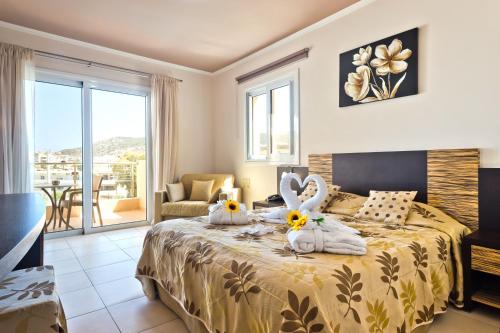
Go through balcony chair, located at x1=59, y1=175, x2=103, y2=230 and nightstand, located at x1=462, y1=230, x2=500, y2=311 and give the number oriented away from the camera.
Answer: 0

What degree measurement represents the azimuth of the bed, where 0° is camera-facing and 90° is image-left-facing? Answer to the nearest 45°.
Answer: approximately 45°

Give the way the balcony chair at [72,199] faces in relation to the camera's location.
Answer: facing to the left of the viewer

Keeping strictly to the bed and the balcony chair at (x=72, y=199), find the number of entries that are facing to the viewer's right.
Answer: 0

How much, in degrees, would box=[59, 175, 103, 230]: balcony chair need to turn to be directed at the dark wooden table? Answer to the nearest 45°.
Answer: approximately 90° to its left

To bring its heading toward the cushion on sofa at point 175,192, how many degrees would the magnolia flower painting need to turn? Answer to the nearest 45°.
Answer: approximately 45° to its right

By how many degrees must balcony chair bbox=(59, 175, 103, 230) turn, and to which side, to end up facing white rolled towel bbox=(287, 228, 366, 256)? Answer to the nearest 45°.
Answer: approximately 90° to its left

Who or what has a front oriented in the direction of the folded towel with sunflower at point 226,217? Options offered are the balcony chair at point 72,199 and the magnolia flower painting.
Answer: the magnolia flower painting

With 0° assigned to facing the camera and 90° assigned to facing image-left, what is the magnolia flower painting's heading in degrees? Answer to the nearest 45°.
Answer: approximately 45°
